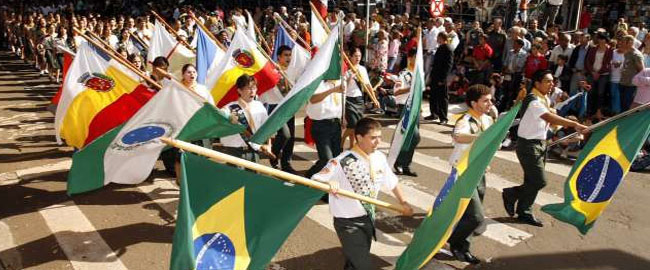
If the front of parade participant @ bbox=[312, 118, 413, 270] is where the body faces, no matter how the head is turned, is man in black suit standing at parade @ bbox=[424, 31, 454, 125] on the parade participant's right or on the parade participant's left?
on the parade participant's left

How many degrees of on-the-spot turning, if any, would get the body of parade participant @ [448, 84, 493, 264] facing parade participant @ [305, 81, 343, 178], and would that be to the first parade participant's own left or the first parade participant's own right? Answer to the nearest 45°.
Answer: approximately 180°

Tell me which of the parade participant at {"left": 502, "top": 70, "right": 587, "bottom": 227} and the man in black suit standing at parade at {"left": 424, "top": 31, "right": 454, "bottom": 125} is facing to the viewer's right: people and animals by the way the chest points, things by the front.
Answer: the parade participant at {"left": 502, "top": 70, "right": 587, "bottom": 227}

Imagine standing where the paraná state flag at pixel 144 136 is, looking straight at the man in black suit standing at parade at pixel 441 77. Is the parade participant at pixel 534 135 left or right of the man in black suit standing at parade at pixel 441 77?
right

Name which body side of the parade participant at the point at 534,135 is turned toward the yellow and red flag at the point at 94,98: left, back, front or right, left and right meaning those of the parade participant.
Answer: back

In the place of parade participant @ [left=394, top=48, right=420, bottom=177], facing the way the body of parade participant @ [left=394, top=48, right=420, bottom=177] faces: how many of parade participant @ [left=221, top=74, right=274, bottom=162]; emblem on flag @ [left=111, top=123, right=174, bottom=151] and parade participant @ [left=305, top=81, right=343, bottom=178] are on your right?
3

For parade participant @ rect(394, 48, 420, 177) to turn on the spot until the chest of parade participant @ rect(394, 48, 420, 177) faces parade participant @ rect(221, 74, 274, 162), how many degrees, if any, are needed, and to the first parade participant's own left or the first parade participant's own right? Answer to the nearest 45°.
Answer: approximately 90° to the first parade participant's own right

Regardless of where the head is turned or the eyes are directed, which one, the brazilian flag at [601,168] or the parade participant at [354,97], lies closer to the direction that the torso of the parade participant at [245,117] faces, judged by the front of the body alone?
the brazilian flag
